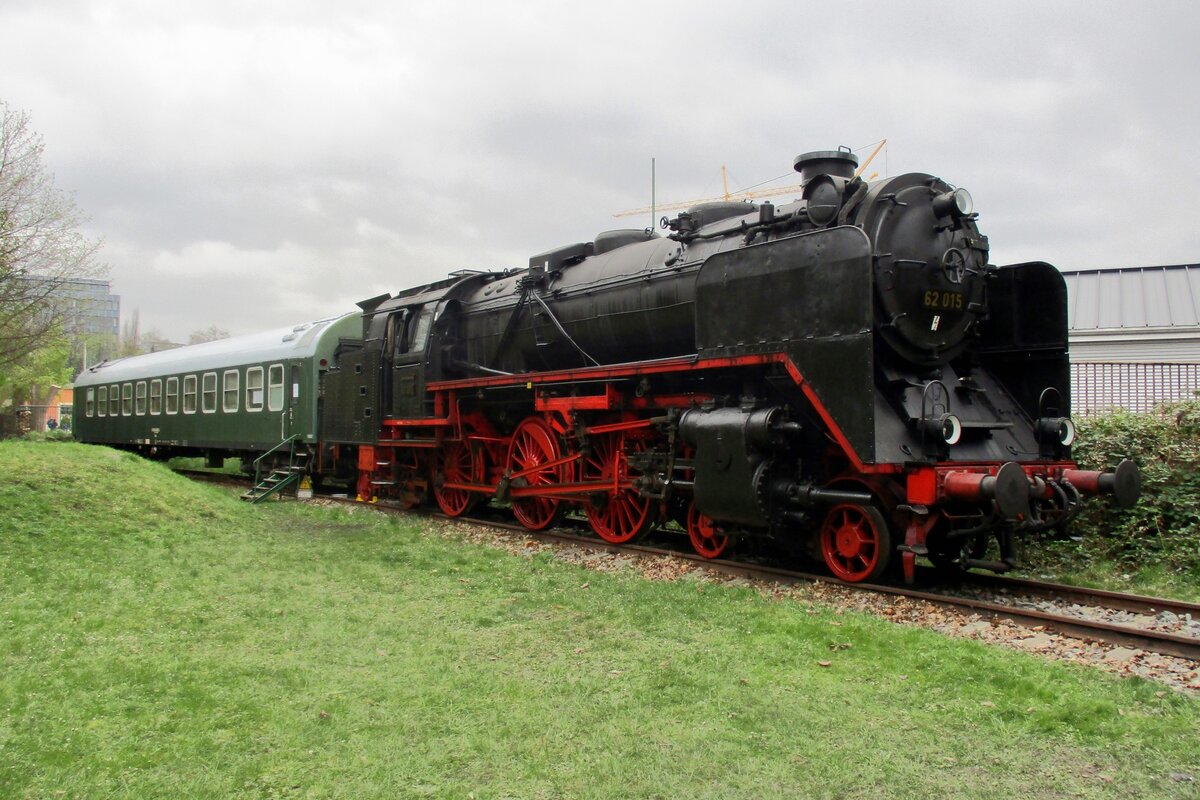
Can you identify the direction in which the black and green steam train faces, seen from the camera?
facing the viewer and to the right of the viewer
